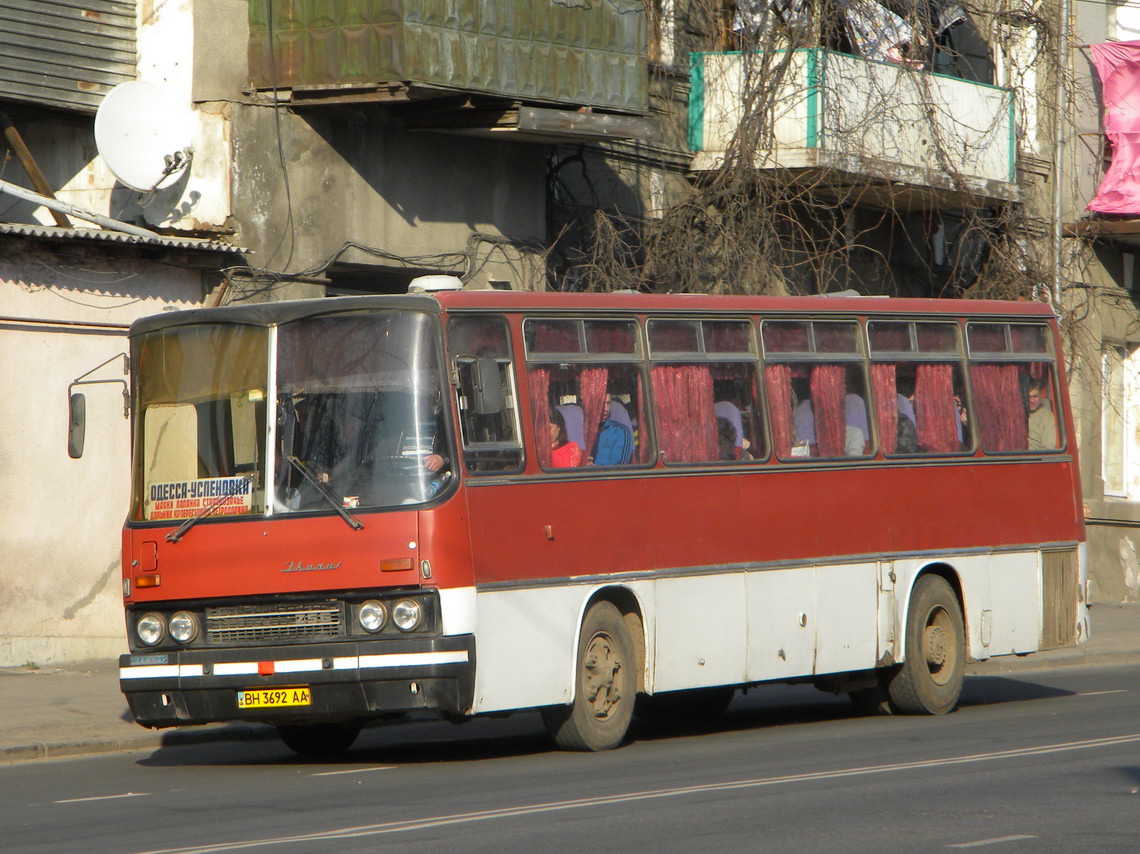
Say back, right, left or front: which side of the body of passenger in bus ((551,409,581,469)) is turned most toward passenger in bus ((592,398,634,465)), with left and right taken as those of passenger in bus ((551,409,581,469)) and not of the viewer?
back

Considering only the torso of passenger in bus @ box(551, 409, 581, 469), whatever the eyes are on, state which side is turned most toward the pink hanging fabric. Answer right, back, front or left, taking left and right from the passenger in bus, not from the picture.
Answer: back

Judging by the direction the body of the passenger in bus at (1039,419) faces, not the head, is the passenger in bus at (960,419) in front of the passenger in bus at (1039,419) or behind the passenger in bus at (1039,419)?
in front

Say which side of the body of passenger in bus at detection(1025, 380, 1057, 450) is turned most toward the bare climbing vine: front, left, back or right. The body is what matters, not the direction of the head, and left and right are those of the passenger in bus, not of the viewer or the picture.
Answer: right

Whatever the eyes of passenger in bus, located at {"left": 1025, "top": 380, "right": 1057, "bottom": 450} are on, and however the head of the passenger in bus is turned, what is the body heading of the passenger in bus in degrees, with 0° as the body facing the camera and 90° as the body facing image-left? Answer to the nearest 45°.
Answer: approximately 45°

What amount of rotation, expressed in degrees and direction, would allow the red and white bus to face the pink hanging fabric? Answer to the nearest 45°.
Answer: approximately 180°

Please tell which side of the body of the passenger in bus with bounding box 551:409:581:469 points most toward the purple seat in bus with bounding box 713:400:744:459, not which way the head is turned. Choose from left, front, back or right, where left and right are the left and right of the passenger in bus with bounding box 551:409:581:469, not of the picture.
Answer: back

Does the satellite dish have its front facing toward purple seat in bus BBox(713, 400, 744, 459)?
yes

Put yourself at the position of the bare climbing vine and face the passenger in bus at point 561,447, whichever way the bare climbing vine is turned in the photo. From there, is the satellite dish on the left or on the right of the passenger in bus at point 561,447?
right

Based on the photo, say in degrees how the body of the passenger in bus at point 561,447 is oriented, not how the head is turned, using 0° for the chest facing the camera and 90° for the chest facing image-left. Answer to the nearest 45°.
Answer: approximately 45°

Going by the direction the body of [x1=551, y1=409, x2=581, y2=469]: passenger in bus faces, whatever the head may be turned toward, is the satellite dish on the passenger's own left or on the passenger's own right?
on the passenger's own right
